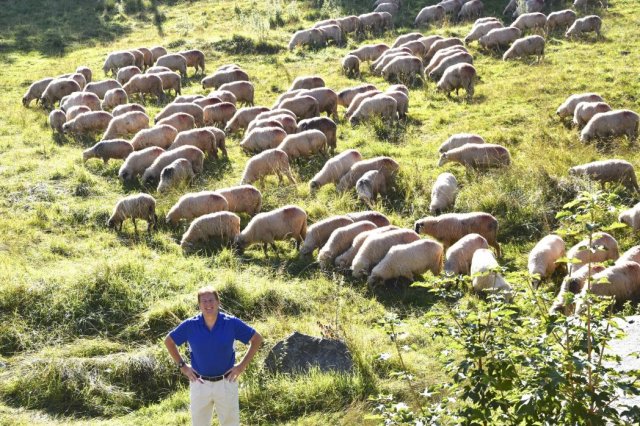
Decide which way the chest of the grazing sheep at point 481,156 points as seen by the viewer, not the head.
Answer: to the viewer's left

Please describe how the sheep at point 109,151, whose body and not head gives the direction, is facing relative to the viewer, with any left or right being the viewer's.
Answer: facing to the left of the viewer

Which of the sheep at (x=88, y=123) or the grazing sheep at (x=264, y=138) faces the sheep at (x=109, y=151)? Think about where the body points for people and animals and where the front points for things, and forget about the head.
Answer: the grazing sheep

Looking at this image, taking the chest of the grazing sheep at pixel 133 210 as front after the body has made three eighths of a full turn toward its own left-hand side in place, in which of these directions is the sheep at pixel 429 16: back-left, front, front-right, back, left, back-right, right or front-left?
left

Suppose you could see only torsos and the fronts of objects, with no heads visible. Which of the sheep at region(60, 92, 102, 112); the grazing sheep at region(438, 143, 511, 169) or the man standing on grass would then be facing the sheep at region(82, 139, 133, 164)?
the grazing sheep

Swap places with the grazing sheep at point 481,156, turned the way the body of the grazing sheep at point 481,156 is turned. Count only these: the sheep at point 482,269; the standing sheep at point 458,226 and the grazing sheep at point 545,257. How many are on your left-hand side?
3

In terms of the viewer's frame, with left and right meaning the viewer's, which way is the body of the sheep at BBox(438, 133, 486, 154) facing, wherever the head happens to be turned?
facing to the left of the viewer

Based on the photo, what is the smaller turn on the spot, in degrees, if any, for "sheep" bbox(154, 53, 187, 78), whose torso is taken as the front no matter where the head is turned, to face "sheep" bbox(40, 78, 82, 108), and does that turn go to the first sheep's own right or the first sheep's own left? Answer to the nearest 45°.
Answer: approximately 45° to the first sheep's own left

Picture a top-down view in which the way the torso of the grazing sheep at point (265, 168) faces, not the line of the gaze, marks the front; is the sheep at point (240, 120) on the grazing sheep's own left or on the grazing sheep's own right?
on the grazing sheep's own right

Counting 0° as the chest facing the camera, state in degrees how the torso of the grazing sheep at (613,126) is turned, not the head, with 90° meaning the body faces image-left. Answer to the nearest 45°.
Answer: approximately 90°

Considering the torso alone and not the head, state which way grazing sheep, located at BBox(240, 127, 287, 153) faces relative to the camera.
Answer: to the viewer's left

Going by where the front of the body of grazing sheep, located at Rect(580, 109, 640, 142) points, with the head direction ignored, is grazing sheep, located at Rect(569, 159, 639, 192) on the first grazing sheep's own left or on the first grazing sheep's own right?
on the first grazing sheep's own left

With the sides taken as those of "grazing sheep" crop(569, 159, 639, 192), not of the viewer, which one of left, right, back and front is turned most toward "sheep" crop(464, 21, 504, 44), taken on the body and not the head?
right
